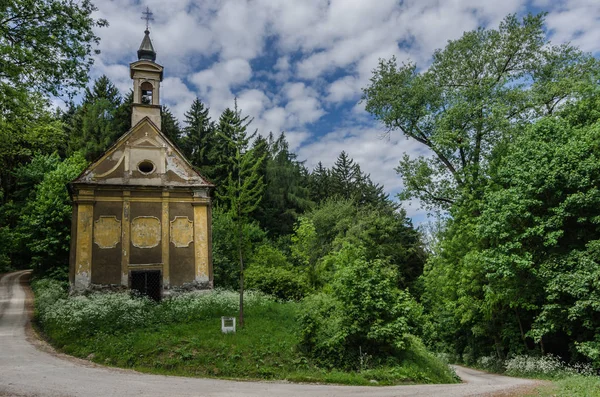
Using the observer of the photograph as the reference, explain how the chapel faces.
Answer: facing the viewer

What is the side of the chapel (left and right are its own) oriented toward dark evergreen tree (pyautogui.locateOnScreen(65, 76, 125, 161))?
back

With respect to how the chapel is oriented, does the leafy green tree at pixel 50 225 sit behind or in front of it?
behind

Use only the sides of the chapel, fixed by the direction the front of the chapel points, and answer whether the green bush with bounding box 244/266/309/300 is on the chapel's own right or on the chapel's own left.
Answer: on the chapel's own left

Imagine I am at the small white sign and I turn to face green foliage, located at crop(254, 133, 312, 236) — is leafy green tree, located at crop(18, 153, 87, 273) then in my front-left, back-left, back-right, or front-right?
front-left

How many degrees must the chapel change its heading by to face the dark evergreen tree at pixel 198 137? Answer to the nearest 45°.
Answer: approximately 180°

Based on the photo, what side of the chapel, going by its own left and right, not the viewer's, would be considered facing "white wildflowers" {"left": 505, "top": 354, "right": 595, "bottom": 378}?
left

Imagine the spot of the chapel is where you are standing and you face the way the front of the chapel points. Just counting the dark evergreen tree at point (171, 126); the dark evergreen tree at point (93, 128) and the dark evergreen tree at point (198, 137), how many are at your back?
3

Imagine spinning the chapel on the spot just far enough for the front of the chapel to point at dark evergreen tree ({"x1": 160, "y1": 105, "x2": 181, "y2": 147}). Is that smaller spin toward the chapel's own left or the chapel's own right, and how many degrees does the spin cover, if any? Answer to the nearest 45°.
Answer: approximately 180°

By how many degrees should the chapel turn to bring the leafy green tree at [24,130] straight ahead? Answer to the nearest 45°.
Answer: approximately 90° to its right
